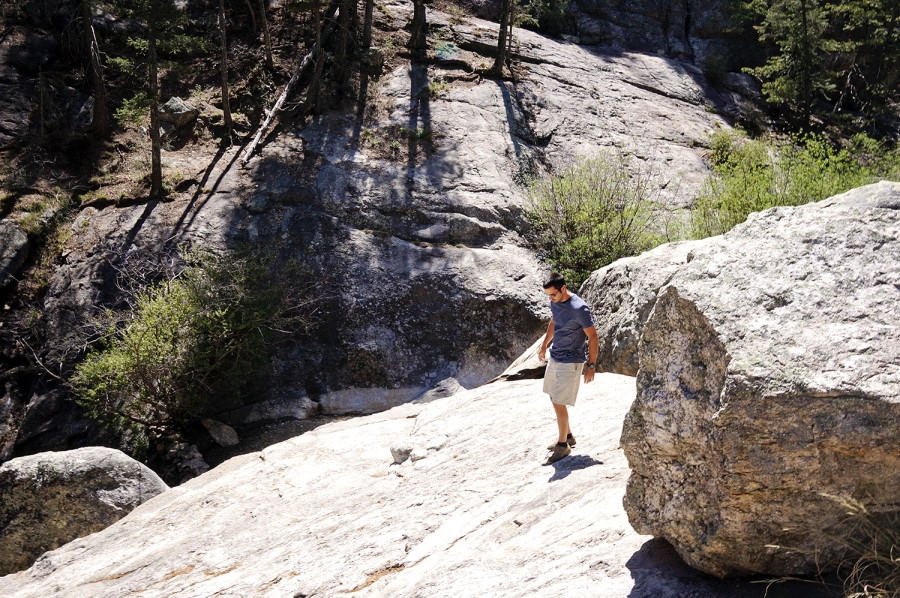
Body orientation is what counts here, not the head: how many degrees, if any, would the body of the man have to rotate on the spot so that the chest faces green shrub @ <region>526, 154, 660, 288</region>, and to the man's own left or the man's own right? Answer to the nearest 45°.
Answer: approximately 135° to the man's own right

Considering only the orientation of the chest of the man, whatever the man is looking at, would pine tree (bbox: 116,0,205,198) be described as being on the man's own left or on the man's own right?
on the man's own right

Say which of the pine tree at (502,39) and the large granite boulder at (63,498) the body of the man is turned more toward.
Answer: the large granite boulder

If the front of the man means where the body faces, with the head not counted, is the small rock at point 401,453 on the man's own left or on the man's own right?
on the man's own right

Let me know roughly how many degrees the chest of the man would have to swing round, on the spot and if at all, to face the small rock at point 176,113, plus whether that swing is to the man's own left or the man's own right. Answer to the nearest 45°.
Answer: approximately 90° to the man's own right

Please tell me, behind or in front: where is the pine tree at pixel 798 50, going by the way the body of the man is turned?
behind

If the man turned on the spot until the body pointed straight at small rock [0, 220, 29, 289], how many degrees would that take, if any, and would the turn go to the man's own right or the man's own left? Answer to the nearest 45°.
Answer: approximately 90° to the man's own right

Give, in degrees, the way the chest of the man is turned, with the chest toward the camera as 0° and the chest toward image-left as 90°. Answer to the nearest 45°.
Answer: approximately 45°

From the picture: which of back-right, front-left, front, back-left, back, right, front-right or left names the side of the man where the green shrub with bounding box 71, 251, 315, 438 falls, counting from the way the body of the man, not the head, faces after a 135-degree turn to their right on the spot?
front-left
